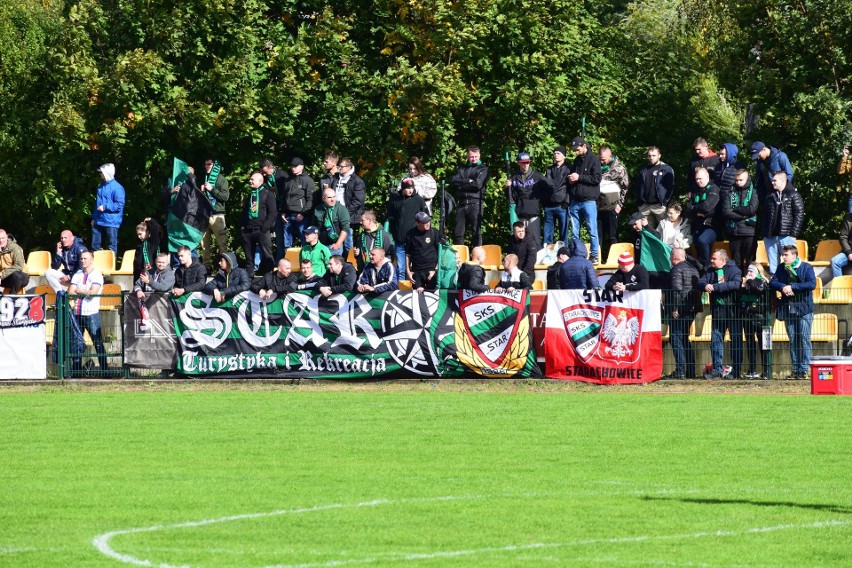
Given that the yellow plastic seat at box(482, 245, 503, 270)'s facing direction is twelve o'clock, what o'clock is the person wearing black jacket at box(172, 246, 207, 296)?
The person wearing black jacket is roughly at 2 o'clock from the yellow plastic seat.

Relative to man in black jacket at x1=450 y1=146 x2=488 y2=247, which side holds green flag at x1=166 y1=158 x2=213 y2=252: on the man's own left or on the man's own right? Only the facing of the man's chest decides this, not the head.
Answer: on the man's own right

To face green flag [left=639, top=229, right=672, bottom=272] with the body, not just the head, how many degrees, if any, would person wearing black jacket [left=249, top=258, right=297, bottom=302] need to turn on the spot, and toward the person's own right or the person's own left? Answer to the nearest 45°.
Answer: approximately 90° to the person's own left

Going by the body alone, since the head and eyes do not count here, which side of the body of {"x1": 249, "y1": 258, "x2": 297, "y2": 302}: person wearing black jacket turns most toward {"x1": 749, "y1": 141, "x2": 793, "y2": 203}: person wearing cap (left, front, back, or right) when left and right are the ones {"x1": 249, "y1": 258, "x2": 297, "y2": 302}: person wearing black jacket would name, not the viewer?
left

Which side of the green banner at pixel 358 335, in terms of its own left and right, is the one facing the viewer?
front

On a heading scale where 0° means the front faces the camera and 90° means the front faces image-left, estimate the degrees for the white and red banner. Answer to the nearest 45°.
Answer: approximately 0°

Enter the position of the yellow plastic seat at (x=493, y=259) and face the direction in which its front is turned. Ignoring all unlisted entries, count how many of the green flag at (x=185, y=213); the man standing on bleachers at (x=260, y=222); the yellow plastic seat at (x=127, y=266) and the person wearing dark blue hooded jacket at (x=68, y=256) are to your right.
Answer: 4

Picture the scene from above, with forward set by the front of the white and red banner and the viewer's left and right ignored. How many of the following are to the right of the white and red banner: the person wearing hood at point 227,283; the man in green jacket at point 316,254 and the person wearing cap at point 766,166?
2

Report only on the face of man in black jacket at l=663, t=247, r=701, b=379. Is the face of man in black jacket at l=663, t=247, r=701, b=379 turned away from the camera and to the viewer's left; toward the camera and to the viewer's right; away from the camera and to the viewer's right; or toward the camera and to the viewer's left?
toward the camera and to the viewer's left

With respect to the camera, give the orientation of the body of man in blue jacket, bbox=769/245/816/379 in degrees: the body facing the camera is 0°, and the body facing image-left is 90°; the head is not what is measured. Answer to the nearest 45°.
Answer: approximately 45°

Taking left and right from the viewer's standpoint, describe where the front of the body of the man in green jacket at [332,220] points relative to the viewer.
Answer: facing the viewer

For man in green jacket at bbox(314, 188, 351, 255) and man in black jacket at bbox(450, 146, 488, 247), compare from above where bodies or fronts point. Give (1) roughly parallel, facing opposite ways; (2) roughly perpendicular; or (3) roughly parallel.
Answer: roughly parallel

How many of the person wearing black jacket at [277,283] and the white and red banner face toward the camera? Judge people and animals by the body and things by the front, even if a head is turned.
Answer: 2

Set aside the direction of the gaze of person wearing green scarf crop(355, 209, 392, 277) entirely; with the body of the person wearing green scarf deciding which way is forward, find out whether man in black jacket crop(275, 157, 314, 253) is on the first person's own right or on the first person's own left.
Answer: on the first person's own right

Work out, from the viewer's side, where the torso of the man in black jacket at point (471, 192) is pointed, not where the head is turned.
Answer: toward the camera

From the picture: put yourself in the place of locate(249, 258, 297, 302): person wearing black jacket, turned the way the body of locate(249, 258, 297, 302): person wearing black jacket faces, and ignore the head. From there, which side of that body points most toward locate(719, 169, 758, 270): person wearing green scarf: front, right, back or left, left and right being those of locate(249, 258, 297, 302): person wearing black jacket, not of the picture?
left

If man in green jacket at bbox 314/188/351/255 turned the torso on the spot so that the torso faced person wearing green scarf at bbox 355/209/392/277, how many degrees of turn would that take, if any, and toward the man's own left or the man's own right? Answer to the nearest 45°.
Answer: approximately 45° to the man's own left
